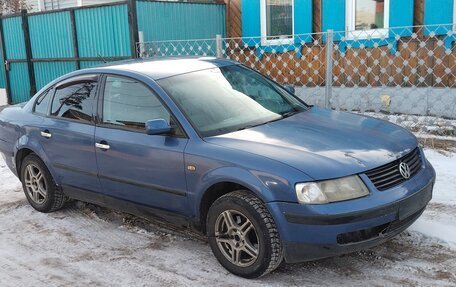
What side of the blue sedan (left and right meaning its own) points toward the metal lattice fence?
left

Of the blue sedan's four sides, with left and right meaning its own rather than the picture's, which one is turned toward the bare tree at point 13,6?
back

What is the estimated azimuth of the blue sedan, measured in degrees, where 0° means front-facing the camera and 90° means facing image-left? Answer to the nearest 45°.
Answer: approximately 315°

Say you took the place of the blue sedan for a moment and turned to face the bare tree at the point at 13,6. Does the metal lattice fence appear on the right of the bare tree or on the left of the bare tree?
right
